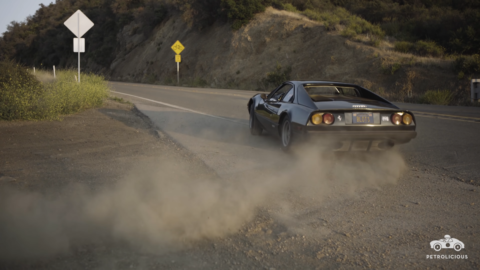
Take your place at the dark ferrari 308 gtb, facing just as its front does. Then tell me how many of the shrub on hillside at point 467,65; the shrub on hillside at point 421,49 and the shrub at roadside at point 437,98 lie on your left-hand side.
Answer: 0

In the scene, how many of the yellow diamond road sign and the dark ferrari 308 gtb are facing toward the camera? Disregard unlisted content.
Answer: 1

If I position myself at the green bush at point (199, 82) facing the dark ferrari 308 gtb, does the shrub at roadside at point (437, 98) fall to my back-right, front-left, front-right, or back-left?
front-left

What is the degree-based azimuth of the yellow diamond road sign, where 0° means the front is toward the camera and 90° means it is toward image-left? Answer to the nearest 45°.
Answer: approximately 0°

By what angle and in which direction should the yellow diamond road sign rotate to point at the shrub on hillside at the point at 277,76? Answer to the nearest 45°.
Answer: approximately 45° to its left

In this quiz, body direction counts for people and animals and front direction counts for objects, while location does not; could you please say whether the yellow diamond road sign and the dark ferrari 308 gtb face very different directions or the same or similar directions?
very different directions

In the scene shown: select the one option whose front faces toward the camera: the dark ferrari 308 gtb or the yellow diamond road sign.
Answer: the yellow diamond road sign

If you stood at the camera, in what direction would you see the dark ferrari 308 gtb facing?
facing away from the viewer and to the left of the viewer

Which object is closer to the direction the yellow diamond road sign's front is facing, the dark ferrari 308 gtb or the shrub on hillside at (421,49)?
the dark ferrari 308 gtb

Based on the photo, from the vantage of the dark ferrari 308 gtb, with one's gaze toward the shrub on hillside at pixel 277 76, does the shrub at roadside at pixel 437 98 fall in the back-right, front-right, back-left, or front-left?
front-right

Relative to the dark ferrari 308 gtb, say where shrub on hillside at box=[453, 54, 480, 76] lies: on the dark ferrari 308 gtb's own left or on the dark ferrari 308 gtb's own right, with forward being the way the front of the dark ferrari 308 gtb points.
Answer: on the dark ferrari 308 gtb's own right

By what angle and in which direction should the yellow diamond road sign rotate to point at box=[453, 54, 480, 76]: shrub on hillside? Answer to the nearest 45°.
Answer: approximately 45° to its left

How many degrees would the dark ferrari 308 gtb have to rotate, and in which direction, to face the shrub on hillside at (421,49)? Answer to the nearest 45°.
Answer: approximately 45° to its right
